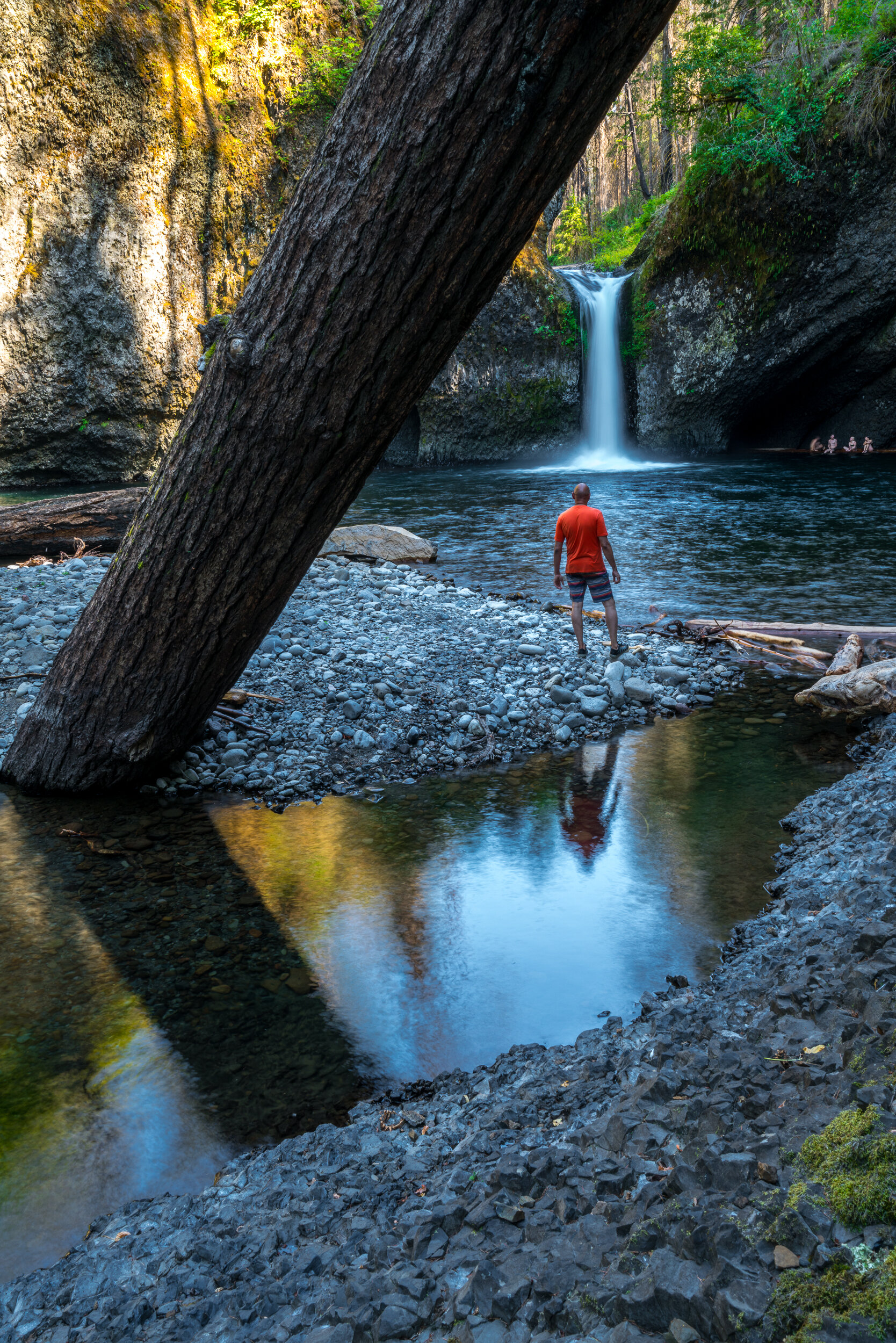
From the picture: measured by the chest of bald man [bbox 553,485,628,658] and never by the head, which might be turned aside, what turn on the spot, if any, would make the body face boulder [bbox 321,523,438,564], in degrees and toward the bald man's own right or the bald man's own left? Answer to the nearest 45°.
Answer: approximately 45° to the bald man's own left

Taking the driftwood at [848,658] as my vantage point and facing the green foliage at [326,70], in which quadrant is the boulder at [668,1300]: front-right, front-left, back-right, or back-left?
back-left

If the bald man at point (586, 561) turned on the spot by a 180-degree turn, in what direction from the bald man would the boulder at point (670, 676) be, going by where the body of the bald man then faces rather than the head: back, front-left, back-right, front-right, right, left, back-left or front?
front-left

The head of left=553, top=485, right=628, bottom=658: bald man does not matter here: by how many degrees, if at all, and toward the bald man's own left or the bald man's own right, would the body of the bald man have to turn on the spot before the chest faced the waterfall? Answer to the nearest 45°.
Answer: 0° — they already face it

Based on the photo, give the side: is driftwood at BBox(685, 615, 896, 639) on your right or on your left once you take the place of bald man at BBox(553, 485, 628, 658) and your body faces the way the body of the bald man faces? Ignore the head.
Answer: on your right

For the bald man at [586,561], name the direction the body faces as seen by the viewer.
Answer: away from the camera

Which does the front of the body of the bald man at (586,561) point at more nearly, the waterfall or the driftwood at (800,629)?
the waterfall

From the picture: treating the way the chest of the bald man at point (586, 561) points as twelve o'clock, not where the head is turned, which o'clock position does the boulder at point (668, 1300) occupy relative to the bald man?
The boulder is roughly at 6 o'clock from the bald man.

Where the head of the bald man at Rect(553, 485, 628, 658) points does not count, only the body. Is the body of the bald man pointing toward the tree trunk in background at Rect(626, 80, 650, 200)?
yes

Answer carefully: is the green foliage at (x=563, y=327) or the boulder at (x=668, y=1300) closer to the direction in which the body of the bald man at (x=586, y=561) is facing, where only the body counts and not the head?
the green foliage

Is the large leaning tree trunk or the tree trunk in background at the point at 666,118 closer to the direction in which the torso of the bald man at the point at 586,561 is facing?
the tree trunk in background

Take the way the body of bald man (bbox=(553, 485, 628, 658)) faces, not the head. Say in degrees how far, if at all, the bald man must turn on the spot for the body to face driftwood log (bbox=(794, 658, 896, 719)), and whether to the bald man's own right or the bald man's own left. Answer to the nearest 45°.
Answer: approximately 135° to the bald man's own right

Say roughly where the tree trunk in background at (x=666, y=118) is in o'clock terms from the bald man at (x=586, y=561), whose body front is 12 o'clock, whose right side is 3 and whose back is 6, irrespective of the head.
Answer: The tree trunk in background is roughly at 12 o'clock from the bald man.
